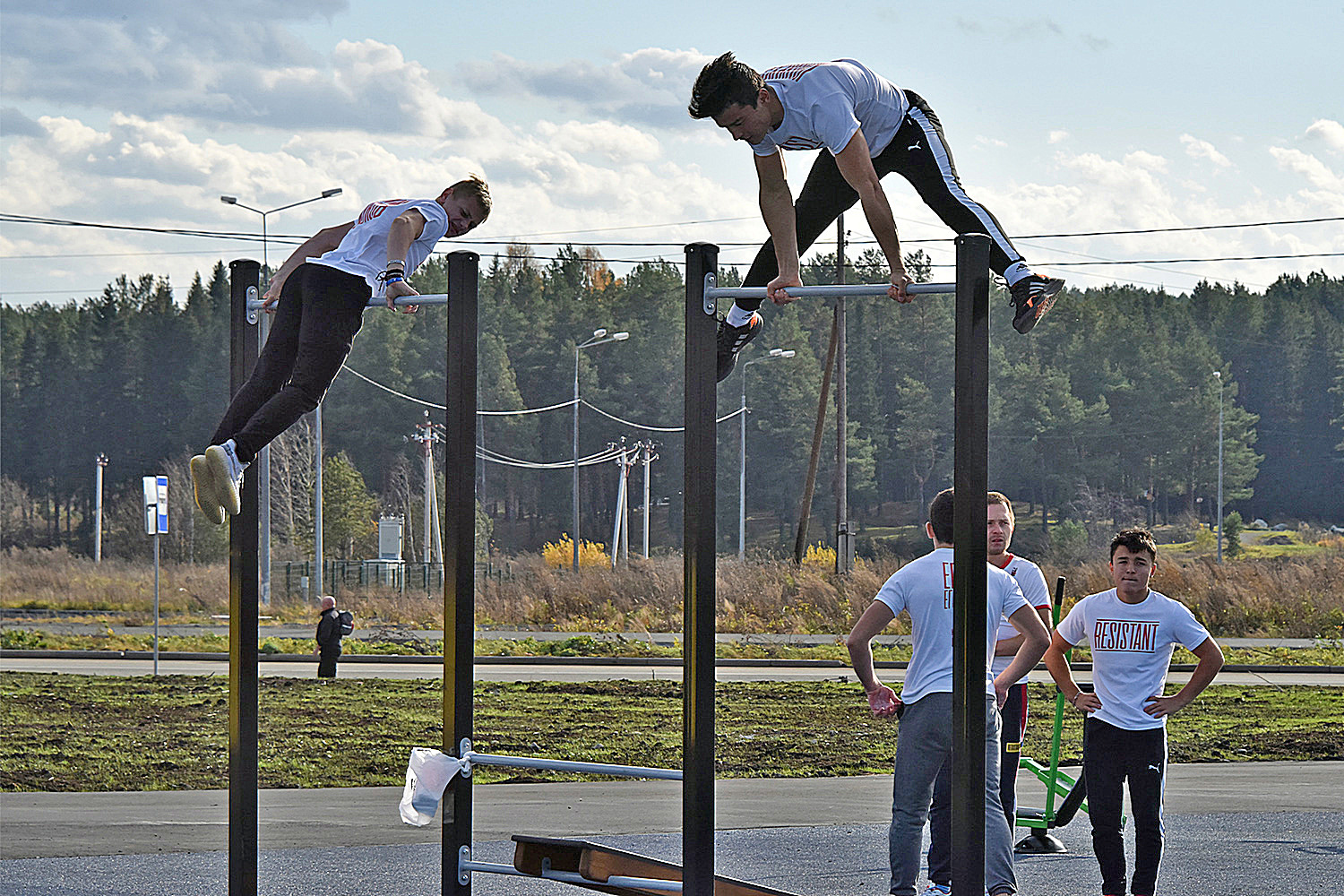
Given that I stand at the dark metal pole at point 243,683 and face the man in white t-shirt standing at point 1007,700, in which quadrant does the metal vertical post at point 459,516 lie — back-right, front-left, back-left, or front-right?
front-right

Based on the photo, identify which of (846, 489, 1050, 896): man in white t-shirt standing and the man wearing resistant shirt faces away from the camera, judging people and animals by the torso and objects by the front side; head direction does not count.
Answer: the man in white t-shirt standing

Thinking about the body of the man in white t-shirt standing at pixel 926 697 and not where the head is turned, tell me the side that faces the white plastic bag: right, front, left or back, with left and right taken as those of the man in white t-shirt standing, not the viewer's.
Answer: left

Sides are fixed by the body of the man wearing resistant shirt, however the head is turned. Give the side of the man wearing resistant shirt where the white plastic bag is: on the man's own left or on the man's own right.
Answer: on the man's own right

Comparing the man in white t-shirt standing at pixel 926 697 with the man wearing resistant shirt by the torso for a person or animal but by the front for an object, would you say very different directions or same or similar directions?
very different directions

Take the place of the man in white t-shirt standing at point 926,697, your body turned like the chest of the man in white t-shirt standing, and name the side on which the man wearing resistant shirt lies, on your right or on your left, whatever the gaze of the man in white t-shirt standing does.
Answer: on your right

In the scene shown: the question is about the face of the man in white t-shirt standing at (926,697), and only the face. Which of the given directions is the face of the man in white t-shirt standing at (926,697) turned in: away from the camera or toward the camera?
away from the camera

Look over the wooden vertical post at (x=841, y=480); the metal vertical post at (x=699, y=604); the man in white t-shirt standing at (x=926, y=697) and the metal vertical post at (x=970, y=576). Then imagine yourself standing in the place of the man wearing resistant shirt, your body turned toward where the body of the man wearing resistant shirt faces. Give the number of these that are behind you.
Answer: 1

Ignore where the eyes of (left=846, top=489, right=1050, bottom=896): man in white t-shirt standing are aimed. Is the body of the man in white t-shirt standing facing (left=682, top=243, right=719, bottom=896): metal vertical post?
no

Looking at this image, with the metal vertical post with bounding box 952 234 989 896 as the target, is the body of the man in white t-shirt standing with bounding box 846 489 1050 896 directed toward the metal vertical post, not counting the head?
no

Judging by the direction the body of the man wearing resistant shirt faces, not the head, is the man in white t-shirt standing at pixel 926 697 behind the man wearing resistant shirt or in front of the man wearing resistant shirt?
in front

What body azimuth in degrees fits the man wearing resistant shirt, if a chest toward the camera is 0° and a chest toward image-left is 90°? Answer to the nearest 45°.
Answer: approximately 0°

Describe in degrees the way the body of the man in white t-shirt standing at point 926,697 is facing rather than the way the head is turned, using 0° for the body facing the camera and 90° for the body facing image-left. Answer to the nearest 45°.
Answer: approximately 180°

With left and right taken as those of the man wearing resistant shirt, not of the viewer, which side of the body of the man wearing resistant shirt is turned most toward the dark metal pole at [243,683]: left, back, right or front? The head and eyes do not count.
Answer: right

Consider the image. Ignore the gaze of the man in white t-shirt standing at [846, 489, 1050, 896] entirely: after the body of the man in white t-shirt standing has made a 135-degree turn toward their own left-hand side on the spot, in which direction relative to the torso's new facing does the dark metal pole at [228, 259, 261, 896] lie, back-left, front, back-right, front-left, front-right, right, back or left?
front-right

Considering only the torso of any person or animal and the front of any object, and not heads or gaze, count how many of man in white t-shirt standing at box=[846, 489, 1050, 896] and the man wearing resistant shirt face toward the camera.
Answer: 1
